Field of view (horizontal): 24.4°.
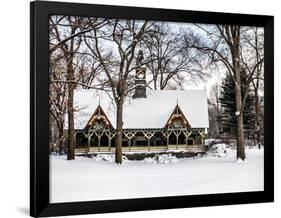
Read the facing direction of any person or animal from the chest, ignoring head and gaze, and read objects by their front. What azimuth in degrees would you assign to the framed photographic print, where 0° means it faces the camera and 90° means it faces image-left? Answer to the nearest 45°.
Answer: approximately 315°
